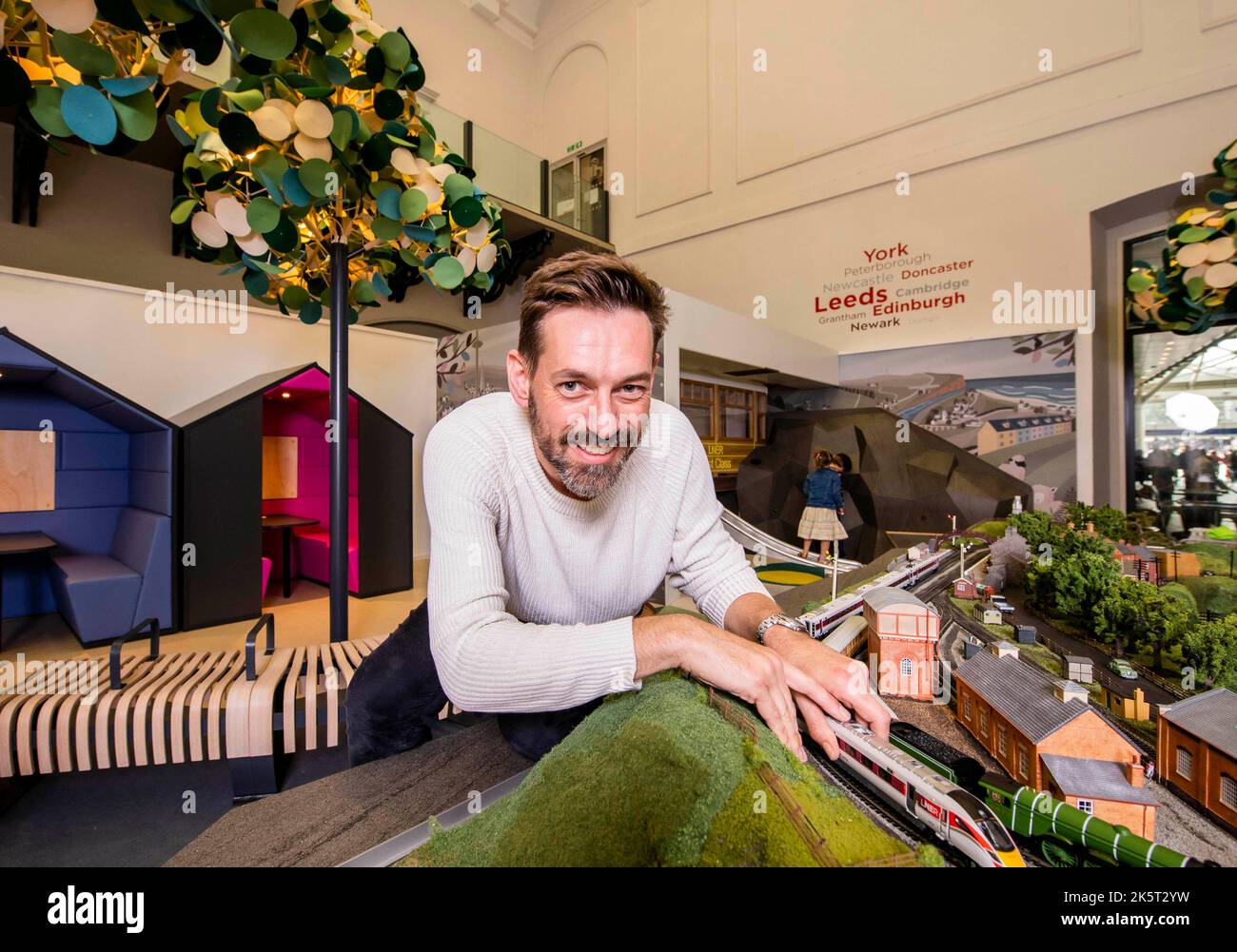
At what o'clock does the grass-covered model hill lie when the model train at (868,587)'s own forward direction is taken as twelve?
The grass-covered model hill is roughly at 11 o'clock from the model train.

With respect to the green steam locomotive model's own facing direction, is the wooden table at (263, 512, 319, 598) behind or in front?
behind

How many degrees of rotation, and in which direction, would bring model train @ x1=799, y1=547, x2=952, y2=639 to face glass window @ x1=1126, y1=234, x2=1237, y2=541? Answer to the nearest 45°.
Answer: approximately 180°

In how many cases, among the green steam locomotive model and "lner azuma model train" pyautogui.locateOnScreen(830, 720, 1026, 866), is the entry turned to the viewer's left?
0

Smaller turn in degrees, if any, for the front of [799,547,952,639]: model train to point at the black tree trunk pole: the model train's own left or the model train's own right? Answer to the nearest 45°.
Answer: approximately 45° to the model train's own right

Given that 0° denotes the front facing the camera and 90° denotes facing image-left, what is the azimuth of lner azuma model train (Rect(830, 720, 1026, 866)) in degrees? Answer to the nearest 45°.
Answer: approximately 315°

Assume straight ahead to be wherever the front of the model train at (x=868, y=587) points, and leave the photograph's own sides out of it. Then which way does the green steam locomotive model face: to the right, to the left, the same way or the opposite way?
to the left

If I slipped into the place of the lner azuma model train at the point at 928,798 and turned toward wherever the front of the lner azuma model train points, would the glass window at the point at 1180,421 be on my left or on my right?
on my left

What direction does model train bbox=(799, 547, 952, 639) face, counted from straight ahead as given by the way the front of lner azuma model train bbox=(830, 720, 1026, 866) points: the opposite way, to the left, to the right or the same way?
to the right

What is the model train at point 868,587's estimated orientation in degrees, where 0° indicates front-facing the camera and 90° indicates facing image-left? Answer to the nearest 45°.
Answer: approximately 45°

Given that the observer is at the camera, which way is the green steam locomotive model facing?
facing the viewer and to the right of the viewer
